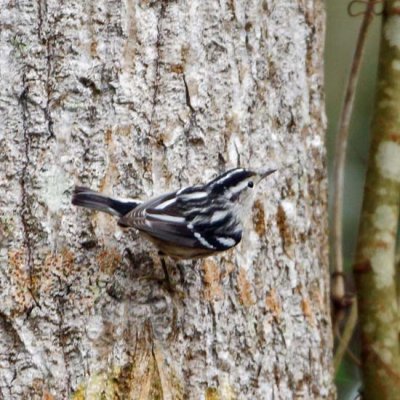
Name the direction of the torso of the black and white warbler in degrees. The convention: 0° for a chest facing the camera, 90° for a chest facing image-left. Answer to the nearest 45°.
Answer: approximately 270°
